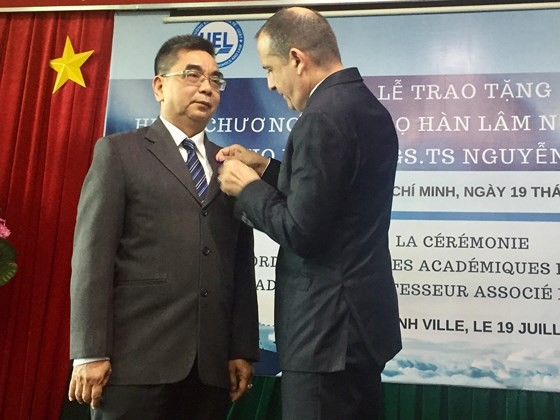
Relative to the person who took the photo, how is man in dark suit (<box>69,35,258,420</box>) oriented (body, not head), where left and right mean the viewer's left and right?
facing the viewer and to the right of the viewer

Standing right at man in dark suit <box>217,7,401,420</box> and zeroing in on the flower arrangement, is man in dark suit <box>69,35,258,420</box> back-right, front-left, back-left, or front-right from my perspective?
front-left

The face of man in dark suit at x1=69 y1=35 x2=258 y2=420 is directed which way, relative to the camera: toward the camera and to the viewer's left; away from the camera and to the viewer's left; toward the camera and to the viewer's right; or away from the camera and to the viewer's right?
toward the camera and to the viewer's right

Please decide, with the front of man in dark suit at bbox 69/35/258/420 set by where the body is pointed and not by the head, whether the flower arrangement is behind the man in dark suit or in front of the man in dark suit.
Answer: behind

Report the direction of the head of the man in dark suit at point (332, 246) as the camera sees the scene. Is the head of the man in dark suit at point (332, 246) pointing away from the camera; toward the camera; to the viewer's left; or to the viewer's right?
to the viewer's left

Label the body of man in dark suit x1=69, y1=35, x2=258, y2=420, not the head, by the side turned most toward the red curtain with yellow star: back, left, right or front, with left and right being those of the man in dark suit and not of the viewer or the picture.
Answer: back

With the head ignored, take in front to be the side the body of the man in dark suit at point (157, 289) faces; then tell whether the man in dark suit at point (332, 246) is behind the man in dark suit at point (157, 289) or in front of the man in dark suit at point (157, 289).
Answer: in front

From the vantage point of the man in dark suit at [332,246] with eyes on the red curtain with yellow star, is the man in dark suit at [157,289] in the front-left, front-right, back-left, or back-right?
front-left
